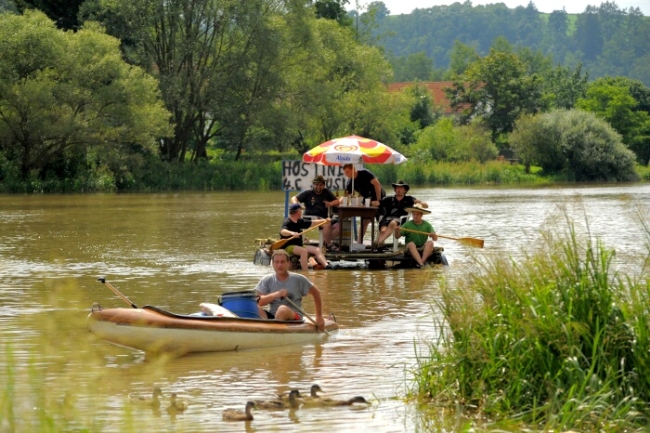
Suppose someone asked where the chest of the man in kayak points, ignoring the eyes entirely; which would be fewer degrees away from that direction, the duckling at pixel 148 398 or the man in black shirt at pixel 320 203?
the duckling

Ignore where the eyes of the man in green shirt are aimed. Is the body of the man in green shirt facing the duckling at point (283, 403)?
yes
